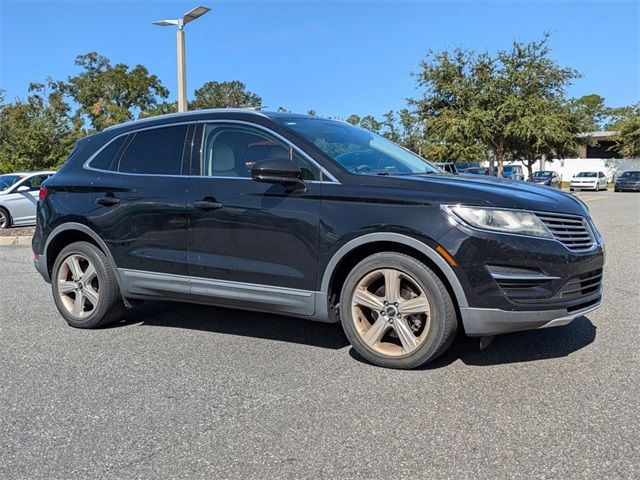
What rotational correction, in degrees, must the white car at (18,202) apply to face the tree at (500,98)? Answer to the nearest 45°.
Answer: approximately 135° to its left

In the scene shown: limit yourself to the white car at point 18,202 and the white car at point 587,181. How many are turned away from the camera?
0

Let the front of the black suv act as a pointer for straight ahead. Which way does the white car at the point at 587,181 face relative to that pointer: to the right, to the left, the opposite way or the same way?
to the right

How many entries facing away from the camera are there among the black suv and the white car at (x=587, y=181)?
0

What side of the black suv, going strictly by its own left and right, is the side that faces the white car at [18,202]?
back

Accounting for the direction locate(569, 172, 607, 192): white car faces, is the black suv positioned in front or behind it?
in front

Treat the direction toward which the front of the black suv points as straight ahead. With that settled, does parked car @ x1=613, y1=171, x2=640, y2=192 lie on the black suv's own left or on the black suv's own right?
on the black suv's own left

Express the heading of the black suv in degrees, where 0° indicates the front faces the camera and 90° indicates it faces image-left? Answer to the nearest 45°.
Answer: approximately 315°
